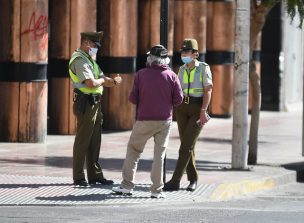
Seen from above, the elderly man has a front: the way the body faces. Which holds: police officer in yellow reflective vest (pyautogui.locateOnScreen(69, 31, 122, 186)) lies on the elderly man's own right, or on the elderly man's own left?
on the elderly man's own left

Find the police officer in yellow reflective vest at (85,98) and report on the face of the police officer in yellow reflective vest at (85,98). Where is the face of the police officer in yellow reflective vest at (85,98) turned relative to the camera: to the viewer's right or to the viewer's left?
to the viewer's right

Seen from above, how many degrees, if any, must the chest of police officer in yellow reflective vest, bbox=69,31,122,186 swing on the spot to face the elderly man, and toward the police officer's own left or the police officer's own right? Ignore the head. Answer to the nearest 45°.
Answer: approximately 45° to the police officer's own right

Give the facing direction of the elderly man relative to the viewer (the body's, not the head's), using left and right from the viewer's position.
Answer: facing away from the viewer

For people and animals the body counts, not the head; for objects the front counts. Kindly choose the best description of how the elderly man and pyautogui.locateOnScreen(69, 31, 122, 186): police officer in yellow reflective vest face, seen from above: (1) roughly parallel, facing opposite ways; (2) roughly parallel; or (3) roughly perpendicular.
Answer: roughly perpendicular

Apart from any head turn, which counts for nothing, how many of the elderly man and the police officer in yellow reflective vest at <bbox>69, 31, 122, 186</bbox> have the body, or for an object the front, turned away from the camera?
1

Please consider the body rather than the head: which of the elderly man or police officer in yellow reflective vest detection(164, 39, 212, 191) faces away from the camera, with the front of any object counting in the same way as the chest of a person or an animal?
the elderly man

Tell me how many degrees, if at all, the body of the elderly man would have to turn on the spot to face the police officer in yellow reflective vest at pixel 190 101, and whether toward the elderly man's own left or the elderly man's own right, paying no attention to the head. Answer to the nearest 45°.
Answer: approximately 45° to the elderly man's own right

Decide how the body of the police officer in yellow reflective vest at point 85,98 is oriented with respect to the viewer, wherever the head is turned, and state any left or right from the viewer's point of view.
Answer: facing to the right of the viewer
